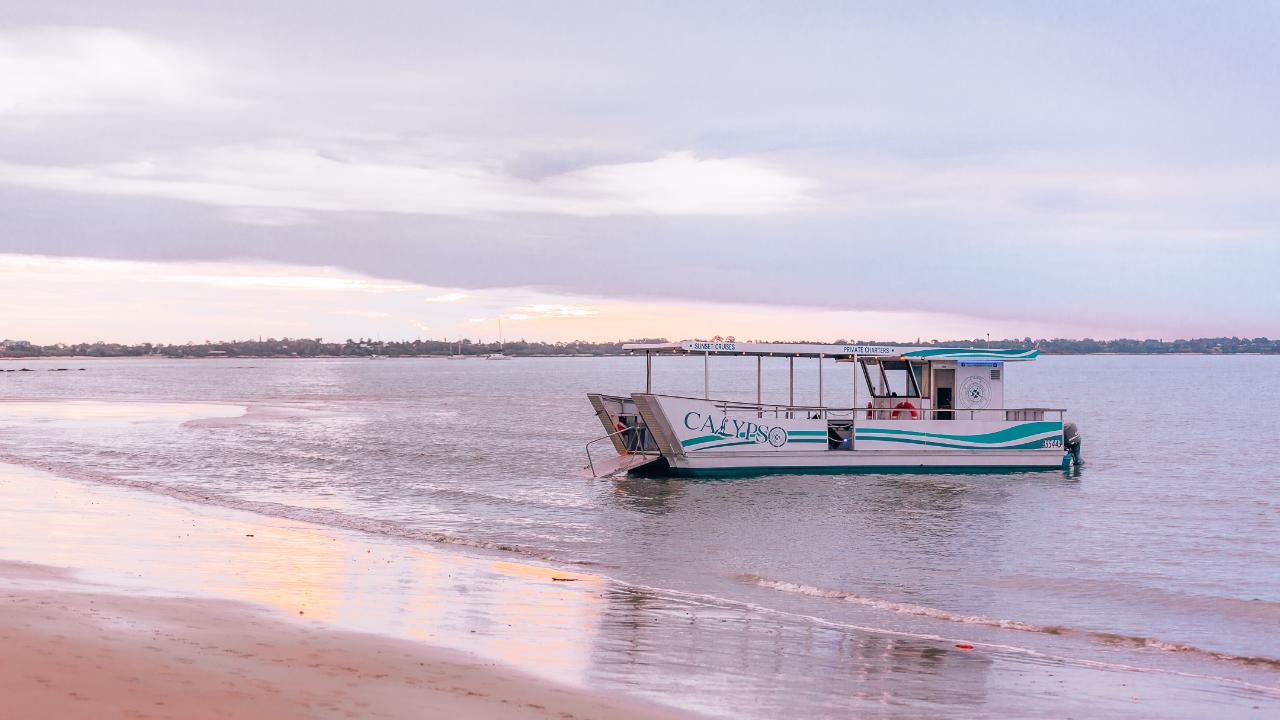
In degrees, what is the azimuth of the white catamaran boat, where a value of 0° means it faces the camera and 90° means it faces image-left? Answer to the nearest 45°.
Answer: approximately 90°
